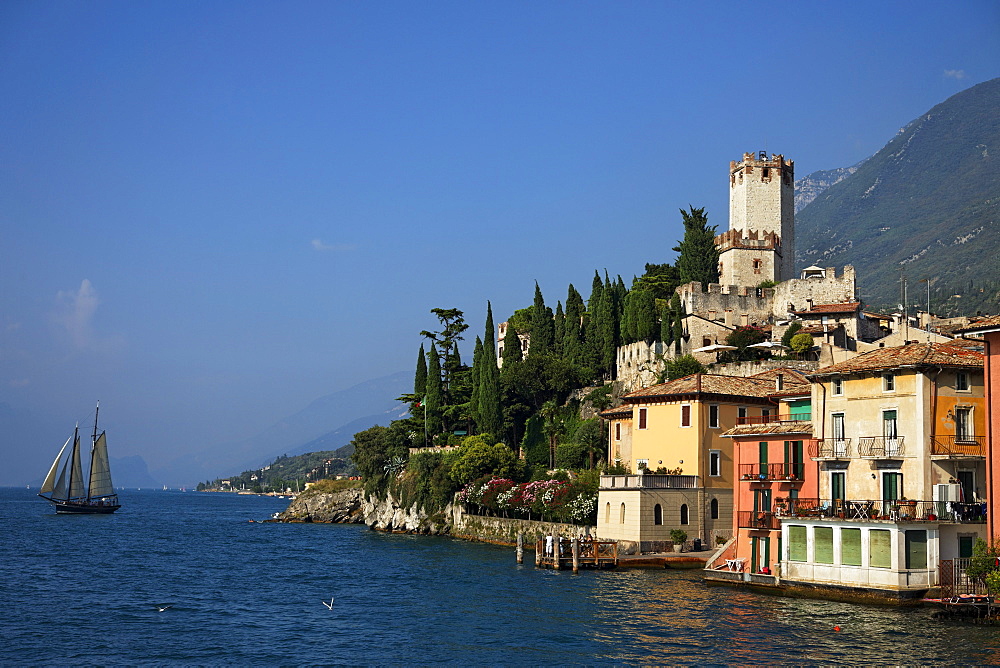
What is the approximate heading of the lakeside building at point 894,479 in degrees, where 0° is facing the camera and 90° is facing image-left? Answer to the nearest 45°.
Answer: approximately 45°

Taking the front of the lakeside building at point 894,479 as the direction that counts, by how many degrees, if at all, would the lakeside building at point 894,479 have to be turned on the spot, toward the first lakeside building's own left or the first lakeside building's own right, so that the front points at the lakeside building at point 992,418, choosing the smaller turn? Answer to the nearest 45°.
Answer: approximately 90° to the first lakeside building's own left

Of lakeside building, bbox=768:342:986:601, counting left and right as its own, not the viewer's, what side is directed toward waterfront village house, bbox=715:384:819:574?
right
